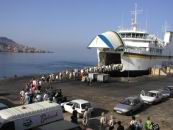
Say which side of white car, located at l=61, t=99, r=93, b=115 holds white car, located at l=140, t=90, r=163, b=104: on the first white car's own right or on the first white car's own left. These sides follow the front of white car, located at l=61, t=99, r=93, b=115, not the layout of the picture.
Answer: on the first white car's own right

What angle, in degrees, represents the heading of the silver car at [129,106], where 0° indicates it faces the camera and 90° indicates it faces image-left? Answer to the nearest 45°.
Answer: approximately 45°

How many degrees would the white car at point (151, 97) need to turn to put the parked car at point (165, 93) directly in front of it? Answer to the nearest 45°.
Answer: approximately 180°

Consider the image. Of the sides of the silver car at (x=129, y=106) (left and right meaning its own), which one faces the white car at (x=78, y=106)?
front

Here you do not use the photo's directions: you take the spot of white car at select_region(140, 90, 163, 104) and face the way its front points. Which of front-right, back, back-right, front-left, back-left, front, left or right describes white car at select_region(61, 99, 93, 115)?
front

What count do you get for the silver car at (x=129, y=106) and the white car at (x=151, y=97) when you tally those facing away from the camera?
0

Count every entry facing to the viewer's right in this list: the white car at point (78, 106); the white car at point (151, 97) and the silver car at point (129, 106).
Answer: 0

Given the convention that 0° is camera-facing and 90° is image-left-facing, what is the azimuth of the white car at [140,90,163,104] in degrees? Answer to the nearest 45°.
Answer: approximately 45°

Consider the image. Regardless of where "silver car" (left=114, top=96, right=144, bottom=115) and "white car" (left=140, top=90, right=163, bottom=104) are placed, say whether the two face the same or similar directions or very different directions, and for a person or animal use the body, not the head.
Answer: same or similar directions

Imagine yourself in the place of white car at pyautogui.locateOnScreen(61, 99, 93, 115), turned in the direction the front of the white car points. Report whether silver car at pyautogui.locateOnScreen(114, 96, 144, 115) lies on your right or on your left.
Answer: on your right

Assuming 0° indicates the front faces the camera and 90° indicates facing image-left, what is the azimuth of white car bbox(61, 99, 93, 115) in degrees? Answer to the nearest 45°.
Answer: approximately 135°
